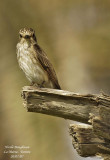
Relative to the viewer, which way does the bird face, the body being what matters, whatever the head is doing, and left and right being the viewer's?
facing the viewer and to the left of the viewer
